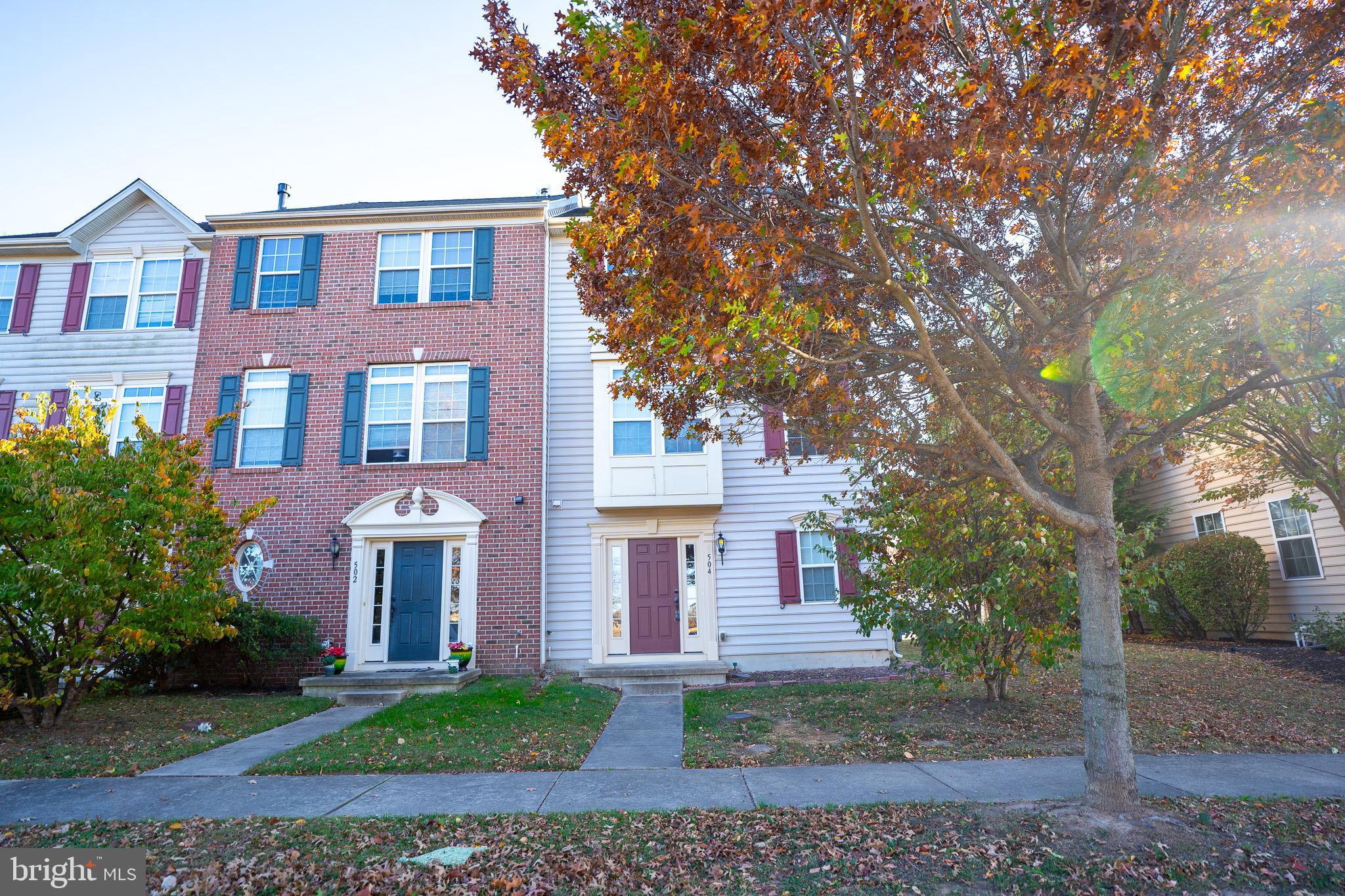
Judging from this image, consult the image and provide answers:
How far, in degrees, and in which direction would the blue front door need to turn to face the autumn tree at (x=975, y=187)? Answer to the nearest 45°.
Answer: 0° — it already faces it

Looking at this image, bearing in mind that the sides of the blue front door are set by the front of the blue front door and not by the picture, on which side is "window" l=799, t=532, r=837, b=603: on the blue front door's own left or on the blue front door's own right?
on the blue front door's own left

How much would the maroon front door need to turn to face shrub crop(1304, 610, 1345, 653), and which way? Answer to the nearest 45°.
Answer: approximately 90° to its left

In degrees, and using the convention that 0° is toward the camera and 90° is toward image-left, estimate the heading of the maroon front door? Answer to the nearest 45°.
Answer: approximately 0°

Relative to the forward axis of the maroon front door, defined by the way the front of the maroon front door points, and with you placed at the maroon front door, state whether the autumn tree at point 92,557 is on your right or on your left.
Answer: on your right

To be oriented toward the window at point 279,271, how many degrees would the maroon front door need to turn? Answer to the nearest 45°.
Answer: approximately 90° to its right

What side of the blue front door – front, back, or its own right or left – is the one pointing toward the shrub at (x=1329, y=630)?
left

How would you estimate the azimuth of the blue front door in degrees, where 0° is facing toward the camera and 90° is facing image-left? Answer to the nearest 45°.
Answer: approximately 0°
